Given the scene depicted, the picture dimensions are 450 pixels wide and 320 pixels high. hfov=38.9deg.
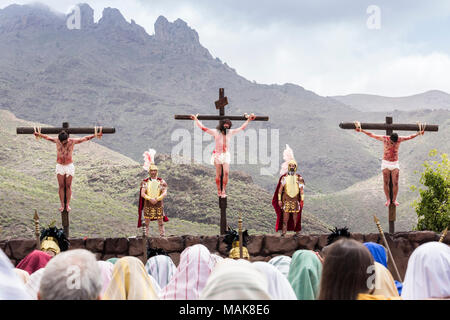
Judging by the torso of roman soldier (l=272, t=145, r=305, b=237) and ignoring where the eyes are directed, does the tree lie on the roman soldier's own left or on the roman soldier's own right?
on the roman soldier's own left

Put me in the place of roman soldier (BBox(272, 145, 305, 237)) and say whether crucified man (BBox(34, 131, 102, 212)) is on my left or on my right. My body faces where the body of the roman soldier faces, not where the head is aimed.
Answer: on my right

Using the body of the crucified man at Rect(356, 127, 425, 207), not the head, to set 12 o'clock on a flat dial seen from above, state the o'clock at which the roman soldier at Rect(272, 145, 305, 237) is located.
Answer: The roman soldier is roughly at 2 o'clock from the crucified man.

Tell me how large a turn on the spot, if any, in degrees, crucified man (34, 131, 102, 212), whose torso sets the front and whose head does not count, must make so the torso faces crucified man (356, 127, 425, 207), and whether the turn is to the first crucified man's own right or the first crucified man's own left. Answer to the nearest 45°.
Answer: approximately 90° to the first crucified man's own left

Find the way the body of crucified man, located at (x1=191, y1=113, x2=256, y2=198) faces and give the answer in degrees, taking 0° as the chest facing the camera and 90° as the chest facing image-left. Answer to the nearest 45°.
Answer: approximately 0°

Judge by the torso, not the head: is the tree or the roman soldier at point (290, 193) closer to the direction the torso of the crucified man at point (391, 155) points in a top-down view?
the roman soldier

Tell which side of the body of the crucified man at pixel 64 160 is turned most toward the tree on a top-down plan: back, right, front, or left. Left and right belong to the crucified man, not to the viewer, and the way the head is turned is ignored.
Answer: left

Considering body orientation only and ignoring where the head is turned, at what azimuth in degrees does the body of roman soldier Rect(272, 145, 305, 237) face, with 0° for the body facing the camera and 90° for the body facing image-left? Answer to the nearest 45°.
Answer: approximately 0°

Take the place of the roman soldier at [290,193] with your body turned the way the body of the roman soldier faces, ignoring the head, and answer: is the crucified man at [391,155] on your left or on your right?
on your left
